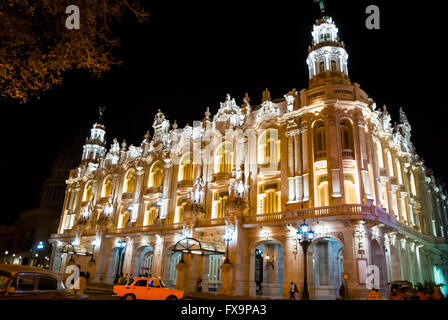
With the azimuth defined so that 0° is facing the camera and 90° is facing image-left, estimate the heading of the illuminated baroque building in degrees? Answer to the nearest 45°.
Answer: approximately 45°

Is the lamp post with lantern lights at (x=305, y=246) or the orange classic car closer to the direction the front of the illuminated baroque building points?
the orange classic car
